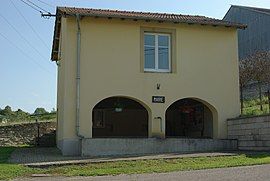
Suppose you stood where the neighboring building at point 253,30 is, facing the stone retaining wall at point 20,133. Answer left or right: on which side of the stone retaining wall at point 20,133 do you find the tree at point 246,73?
left

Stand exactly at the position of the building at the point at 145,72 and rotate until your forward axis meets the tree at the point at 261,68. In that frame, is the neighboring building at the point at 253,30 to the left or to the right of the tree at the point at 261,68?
left

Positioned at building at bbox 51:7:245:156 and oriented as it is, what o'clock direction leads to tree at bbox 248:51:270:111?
The tree is roughly at 8 o'clock from the building.

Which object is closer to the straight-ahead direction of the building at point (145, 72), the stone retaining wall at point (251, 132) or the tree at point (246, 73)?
the stone retaining wall

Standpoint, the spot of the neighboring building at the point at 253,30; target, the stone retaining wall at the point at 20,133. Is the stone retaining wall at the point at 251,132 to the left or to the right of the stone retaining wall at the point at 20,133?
left

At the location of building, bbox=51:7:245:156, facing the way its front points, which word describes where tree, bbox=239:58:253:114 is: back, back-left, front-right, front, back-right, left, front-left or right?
back-left

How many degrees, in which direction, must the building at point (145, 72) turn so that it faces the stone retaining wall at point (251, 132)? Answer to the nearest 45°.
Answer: approximately 90° to its left

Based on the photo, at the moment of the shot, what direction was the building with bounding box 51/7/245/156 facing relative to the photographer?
facing the viewer

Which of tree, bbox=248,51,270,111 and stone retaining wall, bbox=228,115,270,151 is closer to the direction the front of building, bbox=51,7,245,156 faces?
the stone retaining wall

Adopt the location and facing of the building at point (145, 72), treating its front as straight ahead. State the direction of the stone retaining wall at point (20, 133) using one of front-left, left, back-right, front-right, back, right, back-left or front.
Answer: back-right
